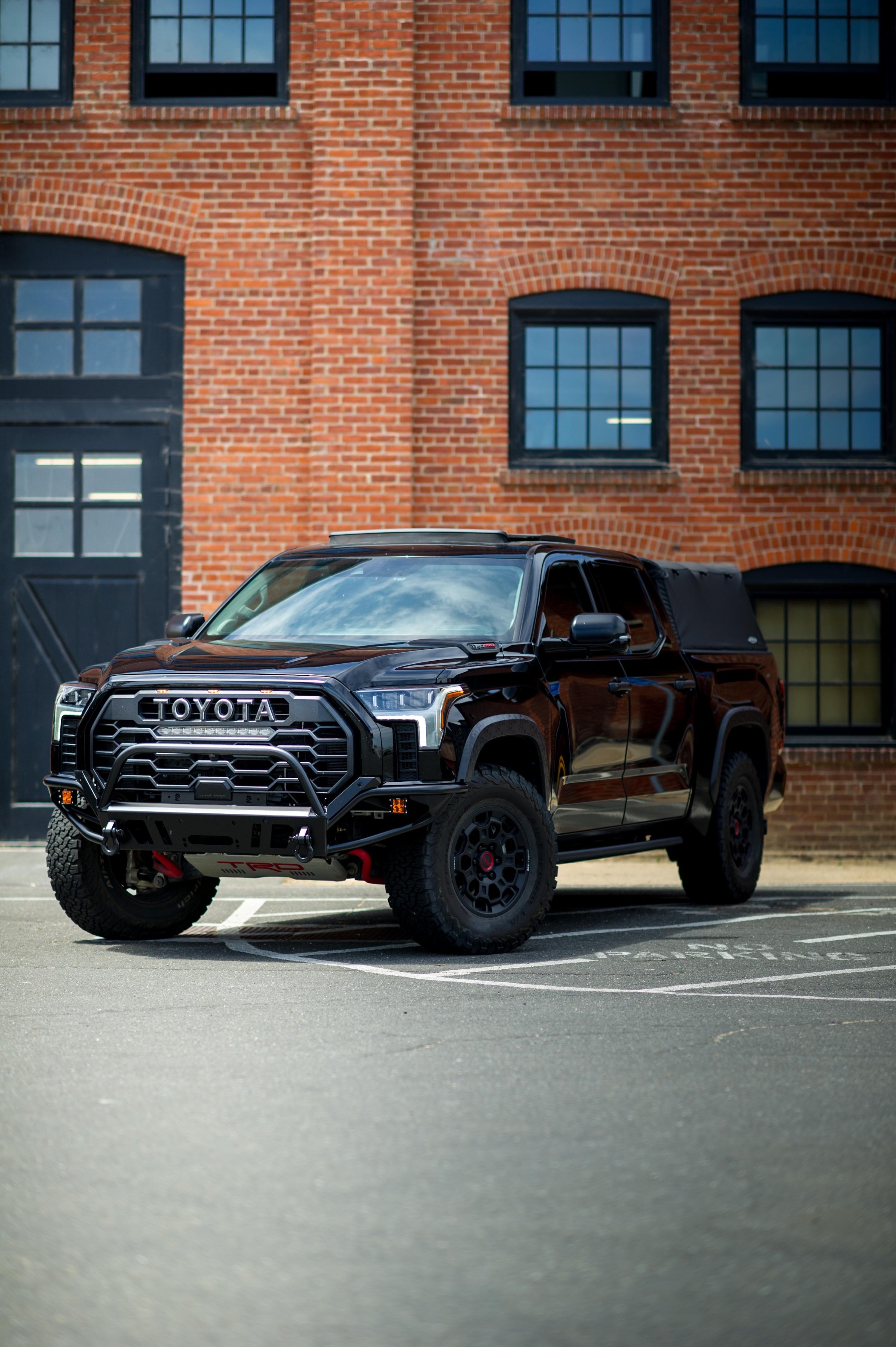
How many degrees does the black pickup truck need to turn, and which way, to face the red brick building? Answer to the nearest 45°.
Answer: approximately 135° to its right
